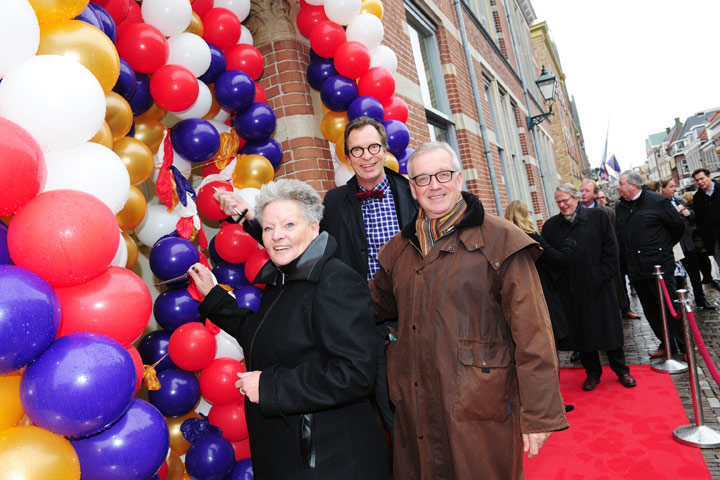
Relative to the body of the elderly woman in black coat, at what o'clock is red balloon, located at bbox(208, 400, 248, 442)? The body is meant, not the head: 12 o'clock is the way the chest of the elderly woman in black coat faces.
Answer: The red balloon is roughly at 4 o'clock from the elderly woman in black coat.

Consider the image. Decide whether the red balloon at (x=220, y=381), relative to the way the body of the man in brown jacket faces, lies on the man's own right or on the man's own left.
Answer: on the man's own right

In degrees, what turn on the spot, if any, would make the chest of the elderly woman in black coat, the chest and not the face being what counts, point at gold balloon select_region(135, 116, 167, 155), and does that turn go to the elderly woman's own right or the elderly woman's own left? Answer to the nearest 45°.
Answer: approximately 90° to the elderly woman's own right

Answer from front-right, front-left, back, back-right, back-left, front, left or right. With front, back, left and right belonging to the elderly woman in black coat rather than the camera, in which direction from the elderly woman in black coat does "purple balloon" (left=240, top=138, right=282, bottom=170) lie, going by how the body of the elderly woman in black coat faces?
back-right

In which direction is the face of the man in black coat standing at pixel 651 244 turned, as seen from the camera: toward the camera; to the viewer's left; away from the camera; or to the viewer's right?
to the viewer's left

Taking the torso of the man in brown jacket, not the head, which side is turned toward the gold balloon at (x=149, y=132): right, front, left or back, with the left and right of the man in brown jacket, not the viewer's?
right

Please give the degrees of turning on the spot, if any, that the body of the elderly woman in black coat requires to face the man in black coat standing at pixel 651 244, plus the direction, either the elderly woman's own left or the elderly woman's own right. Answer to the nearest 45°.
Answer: approximately 180°

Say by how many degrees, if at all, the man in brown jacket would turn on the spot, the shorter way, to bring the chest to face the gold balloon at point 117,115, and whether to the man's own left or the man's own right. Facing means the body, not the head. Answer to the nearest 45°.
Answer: approximately 45° to the man's own right

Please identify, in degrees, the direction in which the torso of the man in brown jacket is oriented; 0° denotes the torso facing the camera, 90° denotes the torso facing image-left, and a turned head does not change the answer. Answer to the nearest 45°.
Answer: approximately 45°
